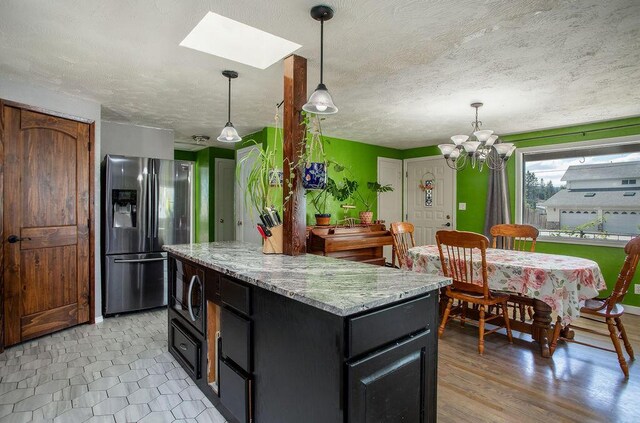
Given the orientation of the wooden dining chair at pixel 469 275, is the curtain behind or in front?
in front

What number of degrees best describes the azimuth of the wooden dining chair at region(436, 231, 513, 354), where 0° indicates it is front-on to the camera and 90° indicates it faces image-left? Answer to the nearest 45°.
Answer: approximately 225°

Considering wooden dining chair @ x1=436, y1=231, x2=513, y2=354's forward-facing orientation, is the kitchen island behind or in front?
behind

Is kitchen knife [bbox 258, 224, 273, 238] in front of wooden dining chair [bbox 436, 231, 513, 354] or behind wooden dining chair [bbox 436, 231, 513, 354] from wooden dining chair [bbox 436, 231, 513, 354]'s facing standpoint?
behind

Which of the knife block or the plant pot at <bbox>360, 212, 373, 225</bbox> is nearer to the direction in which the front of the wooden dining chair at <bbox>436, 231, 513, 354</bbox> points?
the plant pot

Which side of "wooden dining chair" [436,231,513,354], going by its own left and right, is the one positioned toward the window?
front

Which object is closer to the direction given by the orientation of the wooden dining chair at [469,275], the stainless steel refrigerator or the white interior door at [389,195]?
the white interior door

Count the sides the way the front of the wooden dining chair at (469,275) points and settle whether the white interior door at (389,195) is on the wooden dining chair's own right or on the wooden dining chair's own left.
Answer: on the wooden dining chair's own left
